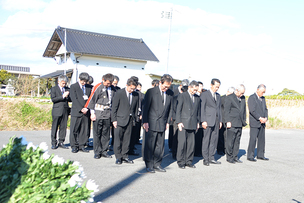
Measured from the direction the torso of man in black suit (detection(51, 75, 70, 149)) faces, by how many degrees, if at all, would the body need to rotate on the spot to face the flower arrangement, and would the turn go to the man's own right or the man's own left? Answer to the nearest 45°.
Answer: approximately 45° to the man's own right

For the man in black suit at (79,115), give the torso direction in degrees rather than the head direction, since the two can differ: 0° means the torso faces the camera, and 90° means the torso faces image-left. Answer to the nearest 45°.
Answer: approximately 315°

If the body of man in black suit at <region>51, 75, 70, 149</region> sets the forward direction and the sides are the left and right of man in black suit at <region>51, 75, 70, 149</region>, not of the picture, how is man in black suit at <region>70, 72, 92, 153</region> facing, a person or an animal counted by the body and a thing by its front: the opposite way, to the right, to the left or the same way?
the same way

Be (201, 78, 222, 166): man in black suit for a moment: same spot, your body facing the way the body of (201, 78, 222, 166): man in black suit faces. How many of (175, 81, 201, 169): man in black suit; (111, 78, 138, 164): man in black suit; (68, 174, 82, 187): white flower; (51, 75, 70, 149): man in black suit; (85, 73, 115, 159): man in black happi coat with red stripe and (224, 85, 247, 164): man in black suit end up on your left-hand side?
1

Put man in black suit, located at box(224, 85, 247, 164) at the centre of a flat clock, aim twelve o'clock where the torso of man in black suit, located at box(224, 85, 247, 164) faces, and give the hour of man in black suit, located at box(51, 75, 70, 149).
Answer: man in black suit, located at box(51, 75, 70, 149) is roughly at 4 o'clock from man in black suit, located at box(224, 85, 247, 164).

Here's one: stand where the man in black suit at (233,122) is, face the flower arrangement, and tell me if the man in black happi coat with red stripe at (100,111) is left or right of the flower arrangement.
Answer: right

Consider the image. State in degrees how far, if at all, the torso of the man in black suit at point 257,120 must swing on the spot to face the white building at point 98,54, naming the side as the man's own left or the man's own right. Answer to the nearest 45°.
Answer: approximately 180°

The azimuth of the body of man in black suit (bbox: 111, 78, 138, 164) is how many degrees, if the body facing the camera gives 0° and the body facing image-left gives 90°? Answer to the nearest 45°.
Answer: approximately 315°

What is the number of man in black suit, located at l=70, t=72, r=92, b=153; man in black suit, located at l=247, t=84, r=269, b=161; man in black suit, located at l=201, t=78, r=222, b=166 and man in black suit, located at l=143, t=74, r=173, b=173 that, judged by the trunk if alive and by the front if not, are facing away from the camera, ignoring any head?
0

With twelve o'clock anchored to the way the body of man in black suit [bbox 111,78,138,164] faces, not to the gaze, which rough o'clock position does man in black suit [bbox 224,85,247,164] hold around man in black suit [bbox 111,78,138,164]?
man in black suit [bbox 224,85,247,164] is roughly at 10 o'clock from man in black suit [bbox 111,78,138,164].

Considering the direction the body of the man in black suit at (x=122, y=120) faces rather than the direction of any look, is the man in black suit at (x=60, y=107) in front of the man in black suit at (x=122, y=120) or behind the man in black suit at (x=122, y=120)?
behind

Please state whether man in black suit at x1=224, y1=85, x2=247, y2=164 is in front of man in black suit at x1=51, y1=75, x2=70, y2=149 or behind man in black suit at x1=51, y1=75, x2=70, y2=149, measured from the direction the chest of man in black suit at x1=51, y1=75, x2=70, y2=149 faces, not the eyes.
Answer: in front

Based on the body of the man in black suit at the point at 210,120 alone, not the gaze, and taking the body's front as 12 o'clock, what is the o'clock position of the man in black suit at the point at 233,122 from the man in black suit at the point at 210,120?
the man in black suit at the point at 233,122 is roughly at 9 o'clock from the man in black suit at the point at 210,120.

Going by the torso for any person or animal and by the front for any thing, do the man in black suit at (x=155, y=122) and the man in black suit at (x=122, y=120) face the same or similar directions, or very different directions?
same or similar directions

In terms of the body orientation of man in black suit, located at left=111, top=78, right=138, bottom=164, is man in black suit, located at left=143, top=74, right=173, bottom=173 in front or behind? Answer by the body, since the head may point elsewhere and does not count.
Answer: in front

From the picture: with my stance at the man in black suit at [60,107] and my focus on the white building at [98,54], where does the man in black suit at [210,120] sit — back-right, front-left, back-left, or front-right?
back-right

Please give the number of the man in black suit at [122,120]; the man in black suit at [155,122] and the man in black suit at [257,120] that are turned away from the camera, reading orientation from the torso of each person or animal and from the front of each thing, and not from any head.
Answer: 0

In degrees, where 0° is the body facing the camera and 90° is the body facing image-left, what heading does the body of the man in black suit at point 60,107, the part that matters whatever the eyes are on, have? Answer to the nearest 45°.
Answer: approximately 315°
